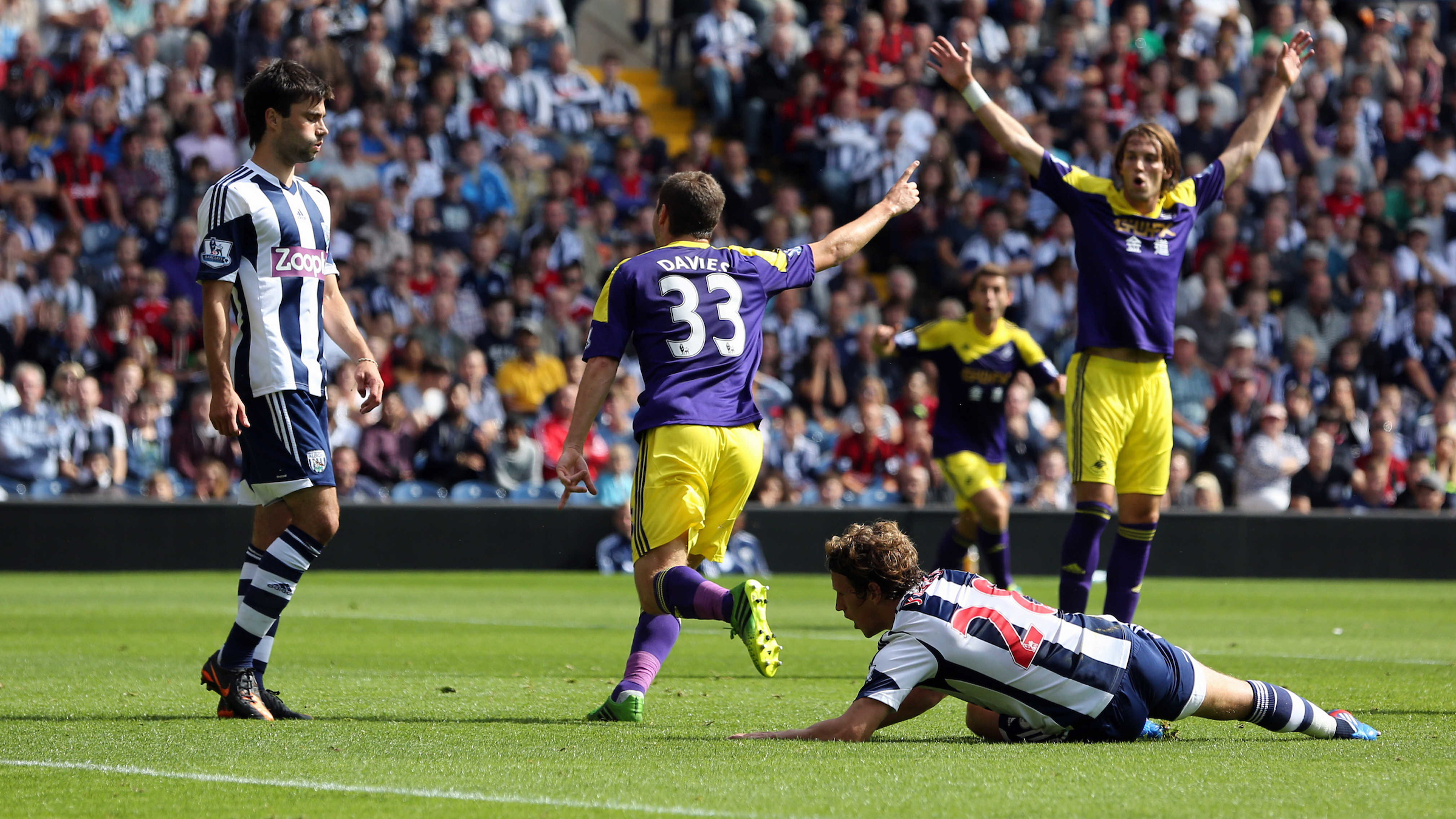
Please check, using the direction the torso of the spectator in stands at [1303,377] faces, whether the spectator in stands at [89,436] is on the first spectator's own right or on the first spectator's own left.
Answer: on the first spectator's own right

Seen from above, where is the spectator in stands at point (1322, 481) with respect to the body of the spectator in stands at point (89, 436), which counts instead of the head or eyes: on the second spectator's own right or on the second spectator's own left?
on the second spectator's own left

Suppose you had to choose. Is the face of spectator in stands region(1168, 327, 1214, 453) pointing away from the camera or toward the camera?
toward the camera

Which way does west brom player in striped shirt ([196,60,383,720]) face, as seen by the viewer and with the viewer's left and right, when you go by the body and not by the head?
facing the viewer and to the right of the viewer

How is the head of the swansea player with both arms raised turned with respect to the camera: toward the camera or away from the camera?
toward the camera

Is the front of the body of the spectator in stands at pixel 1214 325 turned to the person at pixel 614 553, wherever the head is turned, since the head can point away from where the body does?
no

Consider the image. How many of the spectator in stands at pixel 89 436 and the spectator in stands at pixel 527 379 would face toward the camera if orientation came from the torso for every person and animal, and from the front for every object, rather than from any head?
2

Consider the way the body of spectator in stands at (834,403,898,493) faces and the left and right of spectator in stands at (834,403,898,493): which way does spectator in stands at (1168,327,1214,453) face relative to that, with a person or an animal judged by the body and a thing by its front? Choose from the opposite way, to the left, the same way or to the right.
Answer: the same way

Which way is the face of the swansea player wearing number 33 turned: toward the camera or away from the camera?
away from the camera

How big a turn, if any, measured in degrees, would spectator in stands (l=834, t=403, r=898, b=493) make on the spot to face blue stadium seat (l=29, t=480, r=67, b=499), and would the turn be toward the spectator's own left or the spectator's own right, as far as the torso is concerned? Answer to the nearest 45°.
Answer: approximately 90° to the spectator's own right

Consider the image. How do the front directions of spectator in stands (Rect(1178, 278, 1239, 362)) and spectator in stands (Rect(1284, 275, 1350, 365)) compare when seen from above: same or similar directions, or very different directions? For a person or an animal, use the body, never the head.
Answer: same or similar directions

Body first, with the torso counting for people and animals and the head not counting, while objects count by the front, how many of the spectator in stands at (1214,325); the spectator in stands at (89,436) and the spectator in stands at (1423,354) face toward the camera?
3

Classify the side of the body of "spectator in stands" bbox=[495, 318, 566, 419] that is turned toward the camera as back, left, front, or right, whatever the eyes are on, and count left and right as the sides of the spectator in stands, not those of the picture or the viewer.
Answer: front

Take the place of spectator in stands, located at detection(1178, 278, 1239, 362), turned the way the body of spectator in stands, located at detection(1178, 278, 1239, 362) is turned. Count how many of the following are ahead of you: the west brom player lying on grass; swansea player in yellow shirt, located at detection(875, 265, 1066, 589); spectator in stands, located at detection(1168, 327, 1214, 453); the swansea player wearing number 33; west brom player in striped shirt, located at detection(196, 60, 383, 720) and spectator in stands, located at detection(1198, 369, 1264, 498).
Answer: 6

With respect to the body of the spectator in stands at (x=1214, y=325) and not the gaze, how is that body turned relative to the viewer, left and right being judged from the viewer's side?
facing the viewer

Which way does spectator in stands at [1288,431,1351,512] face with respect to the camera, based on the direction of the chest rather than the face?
toward the camera

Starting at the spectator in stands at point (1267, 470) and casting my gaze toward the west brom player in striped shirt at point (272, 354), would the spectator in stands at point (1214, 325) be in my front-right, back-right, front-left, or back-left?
back-right

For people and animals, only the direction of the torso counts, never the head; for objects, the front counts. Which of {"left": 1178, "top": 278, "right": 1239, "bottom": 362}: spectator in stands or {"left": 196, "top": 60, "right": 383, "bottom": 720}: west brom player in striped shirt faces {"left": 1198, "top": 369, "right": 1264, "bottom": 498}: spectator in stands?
{"left": 1178, "top": 278, "right": 1239, "bottom": 362}: spectator in stands

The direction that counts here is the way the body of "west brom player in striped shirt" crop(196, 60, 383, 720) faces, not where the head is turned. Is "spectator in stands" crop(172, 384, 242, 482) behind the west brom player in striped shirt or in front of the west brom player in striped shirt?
behind
